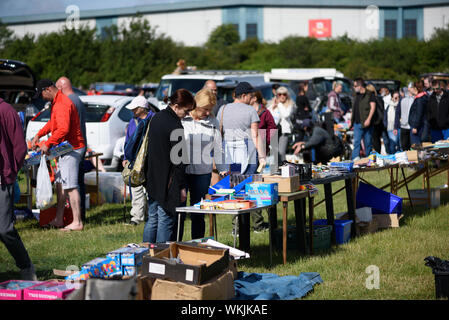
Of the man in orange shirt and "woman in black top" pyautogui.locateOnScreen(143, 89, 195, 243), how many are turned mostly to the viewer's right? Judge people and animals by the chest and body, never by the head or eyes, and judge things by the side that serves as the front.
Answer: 1

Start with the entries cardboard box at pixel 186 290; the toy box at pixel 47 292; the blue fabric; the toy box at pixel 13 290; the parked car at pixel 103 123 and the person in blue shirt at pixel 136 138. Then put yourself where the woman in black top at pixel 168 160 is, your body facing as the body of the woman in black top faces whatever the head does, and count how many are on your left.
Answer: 2

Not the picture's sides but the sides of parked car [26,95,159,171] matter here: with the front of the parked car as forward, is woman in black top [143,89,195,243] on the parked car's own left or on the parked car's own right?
on the parked car's own right

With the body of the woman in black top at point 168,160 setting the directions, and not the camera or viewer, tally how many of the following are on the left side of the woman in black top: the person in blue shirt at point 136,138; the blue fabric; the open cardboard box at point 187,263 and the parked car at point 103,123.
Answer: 2

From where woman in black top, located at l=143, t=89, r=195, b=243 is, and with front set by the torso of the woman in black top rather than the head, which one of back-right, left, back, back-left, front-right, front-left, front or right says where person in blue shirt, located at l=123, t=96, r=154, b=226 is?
left

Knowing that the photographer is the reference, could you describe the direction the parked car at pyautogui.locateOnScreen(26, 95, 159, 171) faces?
facing away from the viewer and to the right of the viewer
